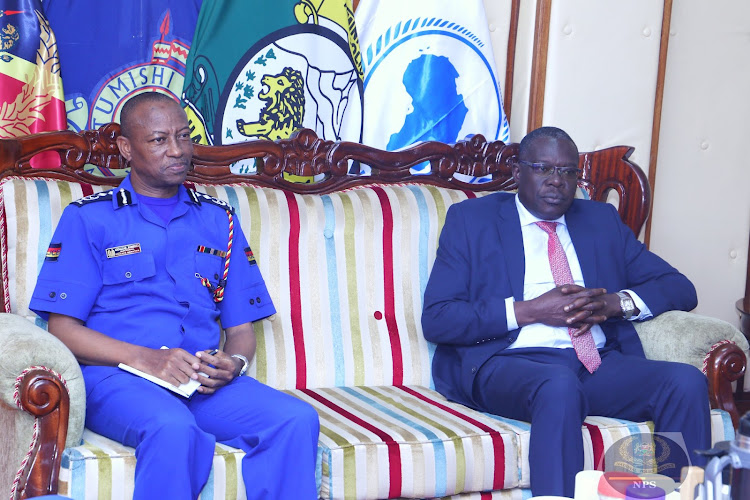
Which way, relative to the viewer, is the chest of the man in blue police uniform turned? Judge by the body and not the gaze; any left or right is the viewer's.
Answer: facing the viewer and to the right of the viewer

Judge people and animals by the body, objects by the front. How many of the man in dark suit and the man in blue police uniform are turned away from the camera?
0

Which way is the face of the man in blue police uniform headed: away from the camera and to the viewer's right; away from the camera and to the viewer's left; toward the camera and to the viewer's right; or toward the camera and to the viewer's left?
toward the camera and to the viewer's right

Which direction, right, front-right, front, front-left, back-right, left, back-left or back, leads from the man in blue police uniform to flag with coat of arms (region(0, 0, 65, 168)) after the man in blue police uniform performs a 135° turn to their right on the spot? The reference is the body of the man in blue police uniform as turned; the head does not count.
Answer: front-right

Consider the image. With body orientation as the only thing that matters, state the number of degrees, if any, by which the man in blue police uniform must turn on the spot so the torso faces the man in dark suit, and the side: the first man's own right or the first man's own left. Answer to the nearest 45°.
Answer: approximately 45° to the first man's own left
